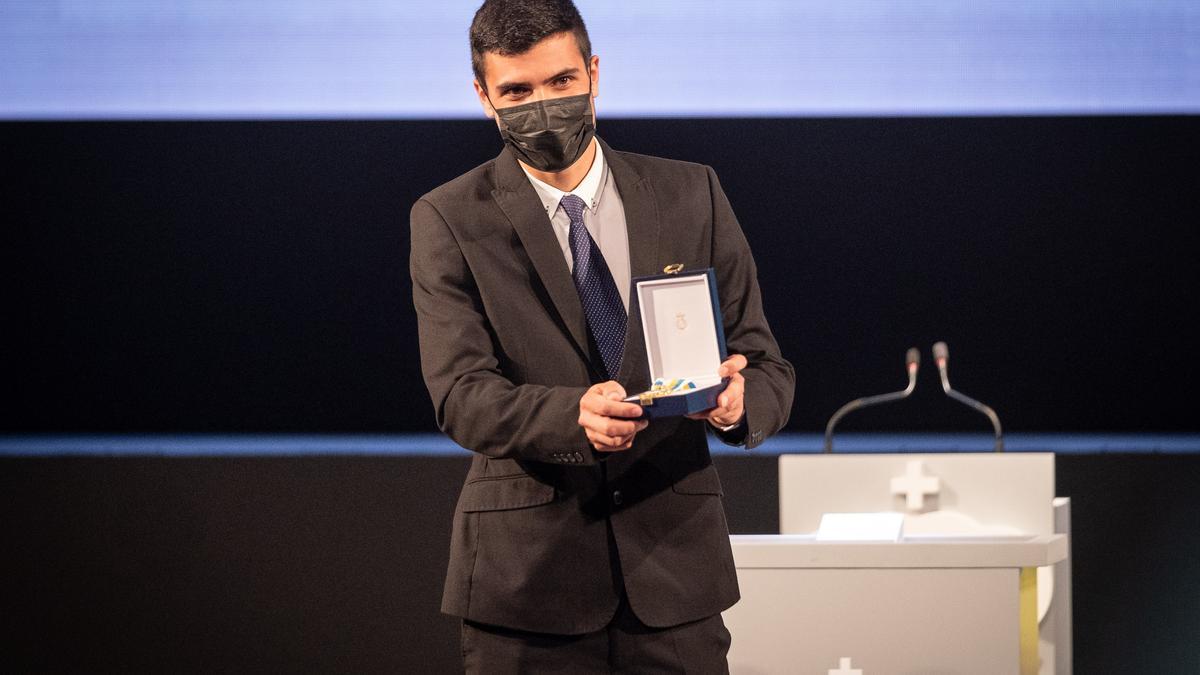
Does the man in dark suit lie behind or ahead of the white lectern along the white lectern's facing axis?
ahead

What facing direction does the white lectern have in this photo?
toward the camera

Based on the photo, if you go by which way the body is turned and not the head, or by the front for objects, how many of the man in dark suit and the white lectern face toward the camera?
2

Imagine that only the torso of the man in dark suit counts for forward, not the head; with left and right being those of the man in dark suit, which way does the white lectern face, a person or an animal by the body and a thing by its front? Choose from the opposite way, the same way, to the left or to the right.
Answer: the same way

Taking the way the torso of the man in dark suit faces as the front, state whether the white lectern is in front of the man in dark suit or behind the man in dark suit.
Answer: behind

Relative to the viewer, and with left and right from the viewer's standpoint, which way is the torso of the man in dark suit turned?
facing the viewer
